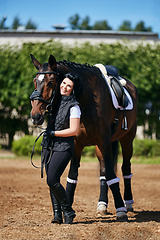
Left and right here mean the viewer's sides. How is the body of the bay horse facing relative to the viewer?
facing the viewer and to the left of the viewer

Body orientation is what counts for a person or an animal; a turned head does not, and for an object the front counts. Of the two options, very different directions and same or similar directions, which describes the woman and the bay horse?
same or similar directions

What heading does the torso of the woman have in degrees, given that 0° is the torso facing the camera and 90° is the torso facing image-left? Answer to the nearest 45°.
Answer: approximately 45°
